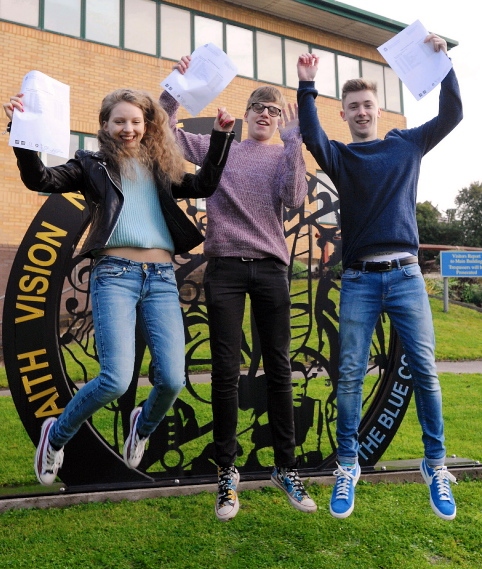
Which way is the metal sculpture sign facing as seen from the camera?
toward the camera

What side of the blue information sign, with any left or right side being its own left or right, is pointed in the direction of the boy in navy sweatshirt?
front

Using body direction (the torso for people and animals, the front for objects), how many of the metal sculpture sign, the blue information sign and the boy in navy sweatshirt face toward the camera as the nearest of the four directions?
3

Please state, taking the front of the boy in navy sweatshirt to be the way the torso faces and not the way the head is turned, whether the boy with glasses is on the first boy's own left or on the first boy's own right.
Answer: on the first boy's own right

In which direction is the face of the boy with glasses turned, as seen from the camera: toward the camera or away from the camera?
toward the camera

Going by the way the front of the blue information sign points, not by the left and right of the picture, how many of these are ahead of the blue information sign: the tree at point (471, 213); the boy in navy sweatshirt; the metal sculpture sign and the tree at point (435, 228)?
2

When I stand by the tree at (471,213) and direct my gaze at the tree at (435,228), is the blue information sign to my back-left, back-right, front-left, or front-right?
front-left

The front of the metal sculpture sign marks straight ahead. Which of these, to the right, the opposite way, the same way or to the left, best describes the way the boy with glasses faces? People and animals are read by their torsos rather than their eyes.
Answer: the same way

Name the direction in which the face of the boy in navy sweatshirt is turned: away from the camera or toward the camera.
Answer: toward the camera

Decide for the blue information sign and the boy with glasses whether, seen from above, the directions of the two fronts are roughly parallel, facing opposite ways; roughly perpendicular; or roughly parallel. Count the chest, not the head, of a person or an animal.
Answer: roughly parallel

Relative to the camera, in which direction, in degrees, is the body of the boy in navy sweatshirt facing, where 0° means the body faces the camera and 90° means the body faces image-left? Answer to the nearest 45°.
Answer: approximately 0°

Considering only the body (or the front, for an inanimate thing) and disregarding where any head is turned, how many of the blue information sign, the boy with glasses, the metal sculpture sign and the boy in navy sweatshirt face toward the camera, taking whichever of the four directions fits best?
4

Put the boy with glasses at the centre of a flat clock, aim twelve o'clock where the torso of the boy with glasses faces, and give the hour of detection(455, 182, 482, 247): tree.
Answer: The tree is roughly at 7 o'clock from the boy with glasses.

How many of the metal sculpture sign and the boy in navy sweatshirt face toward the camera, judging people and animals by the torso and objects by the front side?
2

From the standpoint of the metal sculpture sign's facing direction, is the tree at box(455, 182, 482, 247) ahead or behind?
behind

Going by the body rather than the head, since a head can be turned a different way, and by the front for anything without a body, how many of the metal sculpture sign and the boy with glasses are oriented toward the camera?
2

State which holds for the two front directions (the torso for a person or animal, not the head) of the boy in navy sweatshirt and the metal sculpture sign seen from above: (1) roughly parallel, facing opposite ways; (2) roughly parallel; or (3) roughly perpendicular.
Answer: roughly parallel

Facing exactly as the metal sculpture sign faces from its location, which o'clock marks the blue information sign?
The blue information sign is roughly at 7 o'clock from the metal sculpture sign.

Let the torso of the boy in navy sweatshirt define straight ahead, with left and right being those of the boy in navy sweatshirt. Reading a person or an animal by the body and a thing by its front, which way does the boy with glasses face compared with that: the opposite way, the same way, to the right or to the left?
the same way

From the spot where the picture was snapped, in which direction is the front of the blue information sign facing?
facing the viewer
